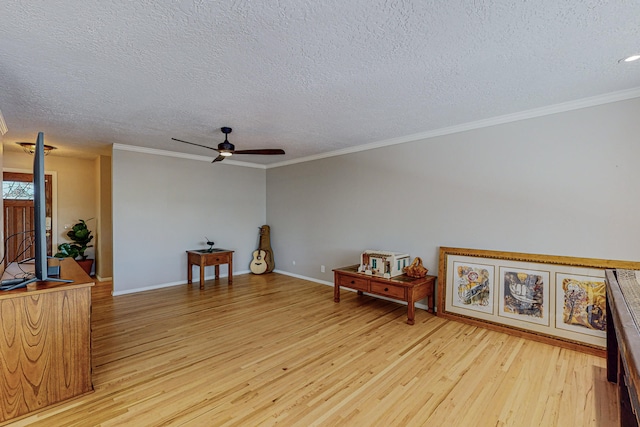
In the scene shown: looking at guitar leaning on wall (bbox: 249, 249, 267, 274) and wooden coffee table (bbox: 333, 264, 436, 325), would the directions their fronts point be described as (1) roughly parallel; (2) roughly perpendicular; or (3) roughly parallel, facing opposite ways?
roughly perpendicular

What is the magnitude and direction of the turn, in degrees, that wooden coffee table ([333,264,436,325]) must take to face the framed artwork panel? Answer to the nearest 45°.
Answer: approximately 135° to its left

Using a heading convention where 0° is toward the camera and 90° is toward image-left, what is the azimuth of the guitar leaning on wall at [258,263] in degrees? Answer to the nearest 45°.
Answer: approximately 0°

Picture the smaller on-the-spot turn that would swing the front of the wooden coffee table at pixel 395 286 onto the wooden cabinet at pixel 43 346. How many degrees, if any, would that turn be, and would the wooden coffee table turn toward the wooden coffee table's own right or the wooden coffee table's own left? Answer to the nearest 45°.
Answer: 0° — it already faces it

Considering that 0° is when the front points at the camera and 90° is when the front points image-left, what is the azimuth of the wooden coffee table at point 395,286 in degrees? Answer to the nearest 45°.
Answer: approximately 45°
